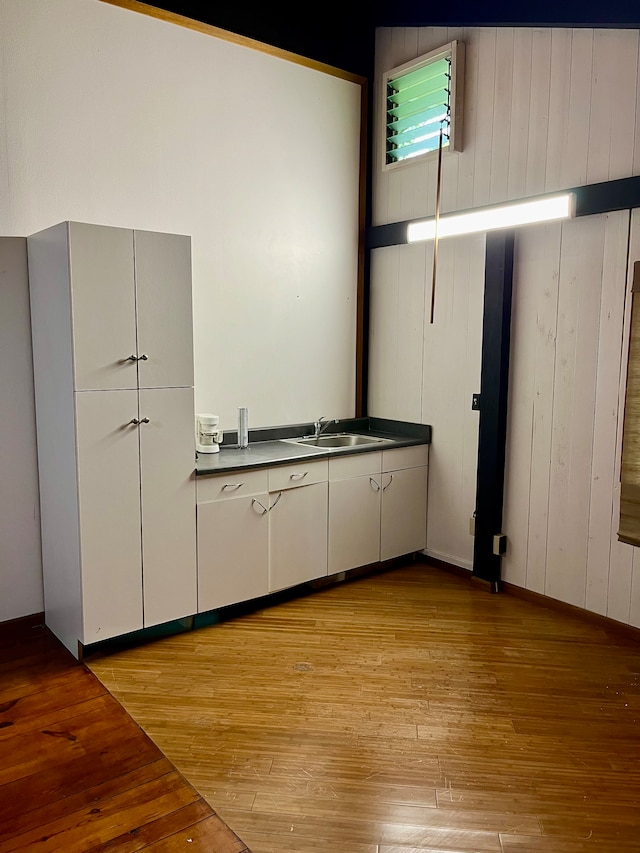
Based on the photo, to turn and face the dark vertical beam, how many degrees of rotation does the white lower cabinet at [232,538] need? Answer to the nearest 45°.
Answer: approximately 45° to its left

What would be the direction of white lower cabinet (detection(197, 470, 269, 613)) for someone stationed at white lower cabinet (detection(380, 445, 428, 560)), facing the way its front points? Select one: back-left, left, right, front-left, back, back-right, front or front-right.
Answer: right

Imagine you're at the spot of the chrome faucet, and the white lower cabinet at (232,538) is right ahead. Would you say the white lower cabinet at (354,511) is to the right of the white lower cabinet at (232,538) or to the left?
left

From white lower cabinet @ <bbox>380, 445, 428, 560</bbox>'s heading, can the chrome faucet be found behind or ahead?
behind

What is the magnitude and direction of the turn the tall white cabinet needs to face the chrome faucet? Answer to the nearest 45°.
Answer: approximately 90° to its left

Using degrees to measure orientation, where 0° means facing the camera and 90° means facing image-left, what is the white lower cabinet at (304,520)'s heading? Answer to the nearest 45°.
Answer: approximately 315°

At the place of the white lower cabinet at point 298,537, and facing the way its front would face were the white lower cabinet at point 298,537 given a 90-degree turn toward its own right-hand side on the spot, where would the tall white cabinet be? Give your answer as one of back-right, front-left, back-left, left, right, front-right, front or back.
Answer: front

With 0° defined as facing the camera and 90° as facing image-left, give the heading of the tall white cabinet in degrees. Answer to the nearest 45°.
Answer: approximately 315°
